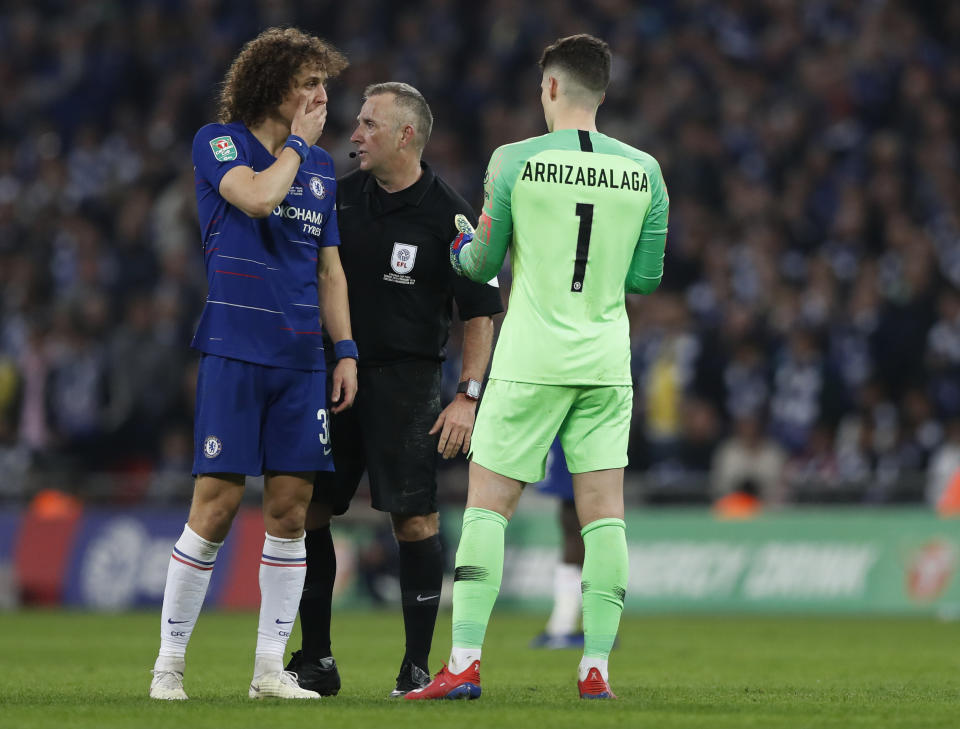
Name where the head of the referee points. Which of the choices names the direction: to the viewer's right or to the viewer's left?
to the viewer's left

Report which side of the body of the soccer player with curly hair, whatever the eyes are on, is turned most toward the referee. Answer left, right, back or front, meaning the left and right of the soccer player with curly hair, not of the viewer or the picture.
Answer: left

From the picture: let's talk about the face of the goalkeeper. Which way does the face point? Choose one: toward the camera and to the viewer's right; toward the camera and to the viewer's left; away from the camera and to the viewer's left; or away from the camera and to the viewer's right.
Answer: away from the camera and to the viewer's left

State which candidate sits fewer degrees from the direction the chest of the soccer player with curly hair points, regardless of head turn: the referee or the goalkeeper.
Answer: the goalkeeper

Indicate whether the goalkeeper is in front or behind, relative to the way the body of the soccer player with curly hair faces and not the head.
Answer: in front

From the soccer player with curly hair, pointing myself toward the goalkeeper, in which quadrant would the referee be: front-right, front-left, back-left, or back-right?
front-left

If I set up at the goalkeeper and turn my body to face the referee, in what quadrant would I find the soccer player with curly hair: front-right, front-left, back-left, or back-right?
front-left

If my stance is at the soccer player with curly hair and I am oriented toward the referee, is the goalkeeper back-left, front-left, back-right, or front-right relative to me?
front-right

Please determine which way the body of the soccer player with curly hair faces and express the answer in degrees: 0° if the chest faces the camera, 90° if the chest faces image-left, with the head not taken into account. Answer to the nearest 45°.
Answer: approximately 315°
